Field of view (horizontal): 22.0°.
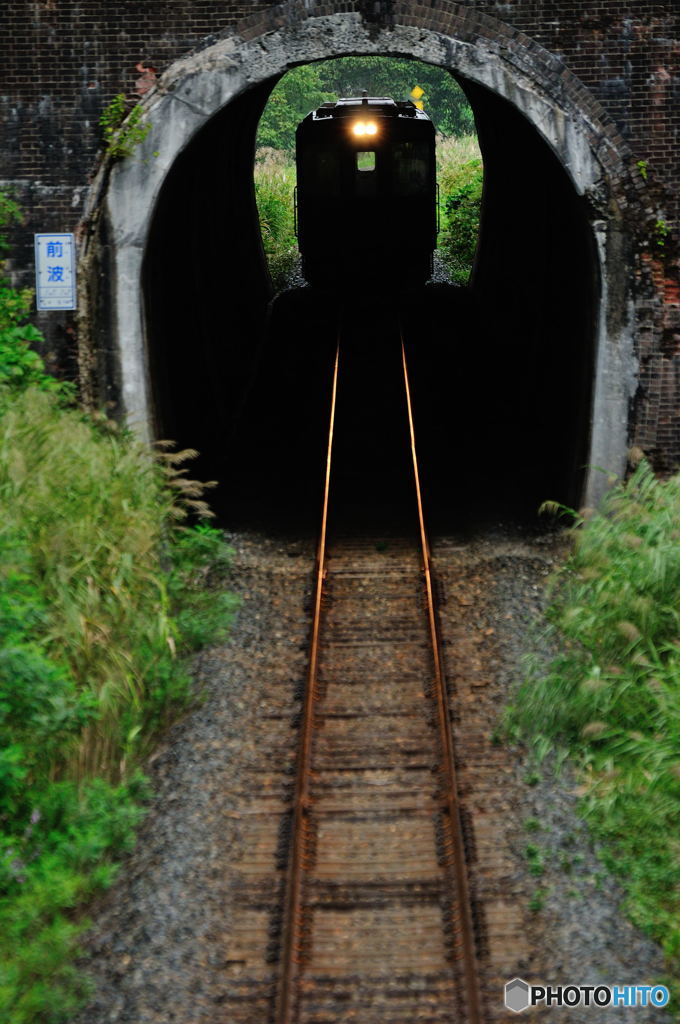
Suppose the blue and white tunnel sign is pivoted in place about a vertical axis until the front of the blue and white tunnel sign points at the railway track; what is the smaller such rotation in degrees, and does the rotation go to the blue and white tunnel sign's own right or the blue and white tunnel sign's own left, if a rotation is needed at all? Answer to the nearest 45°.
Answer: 0° — it already faces it

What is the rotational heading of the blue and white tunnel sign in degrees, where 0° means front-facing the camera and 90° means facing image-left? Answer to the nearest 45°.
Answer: approximately 0°

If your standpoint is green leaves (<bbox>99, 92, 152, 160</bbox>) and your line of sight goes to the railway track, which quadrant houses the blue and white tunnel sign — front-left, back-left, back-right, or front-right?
back-right
